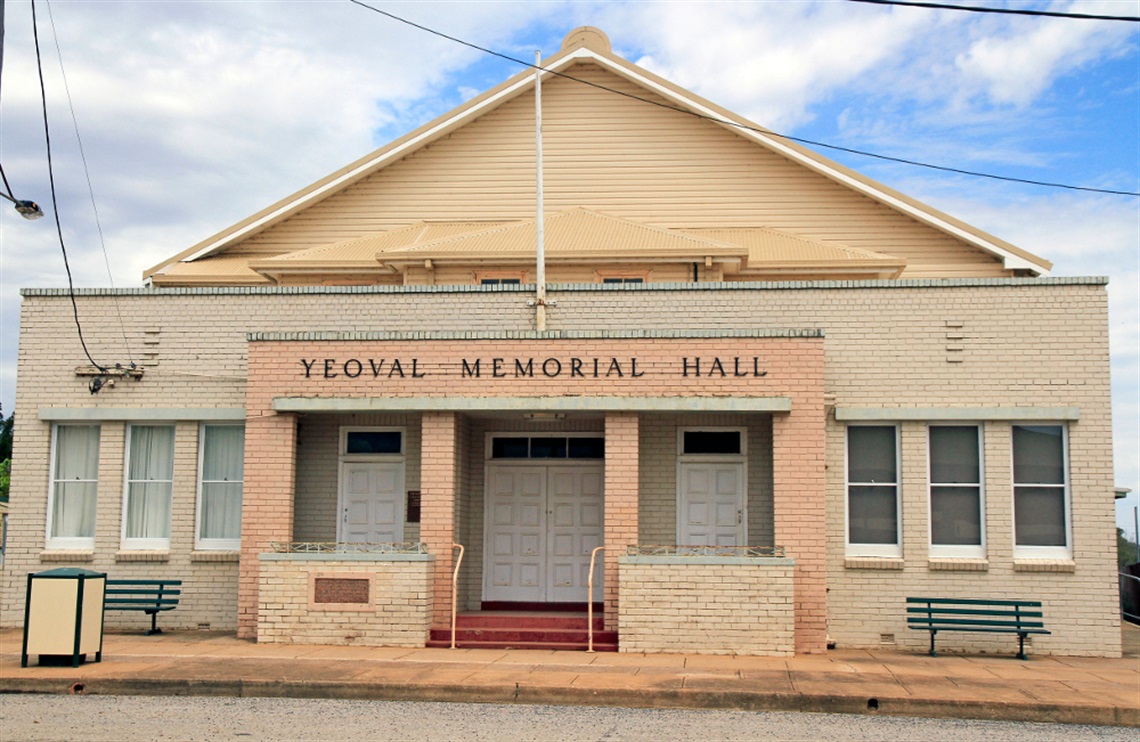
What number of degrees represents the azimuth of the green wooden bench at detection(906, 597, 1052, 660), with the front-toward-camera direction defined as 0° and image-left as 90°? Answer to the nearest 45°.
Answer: approximately 0°

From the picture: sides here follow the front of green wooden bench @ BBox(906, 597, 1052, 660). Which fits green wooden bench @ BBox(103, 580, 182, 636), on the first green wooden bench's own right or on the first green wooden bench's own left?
on the first green wooden bench's own right

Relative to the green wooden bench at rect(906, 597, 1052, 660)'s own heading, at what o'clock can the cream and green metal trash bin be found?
The cream and green metal trash bin is roughly at 2 o'clock from the green wooden bench.

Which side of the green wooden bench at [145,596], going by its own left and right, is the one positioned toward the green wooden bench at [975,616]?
left

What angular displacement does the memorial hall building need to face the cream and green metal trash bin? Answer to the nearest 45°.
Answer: approximately 45° to its right

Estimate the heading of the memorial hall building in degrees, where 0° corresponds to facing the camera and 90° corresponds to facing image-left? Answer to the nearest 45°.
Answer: approximately 0°

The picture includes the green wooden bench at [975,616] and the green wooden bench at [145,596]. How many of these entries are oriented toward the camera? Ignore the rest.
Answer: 2
